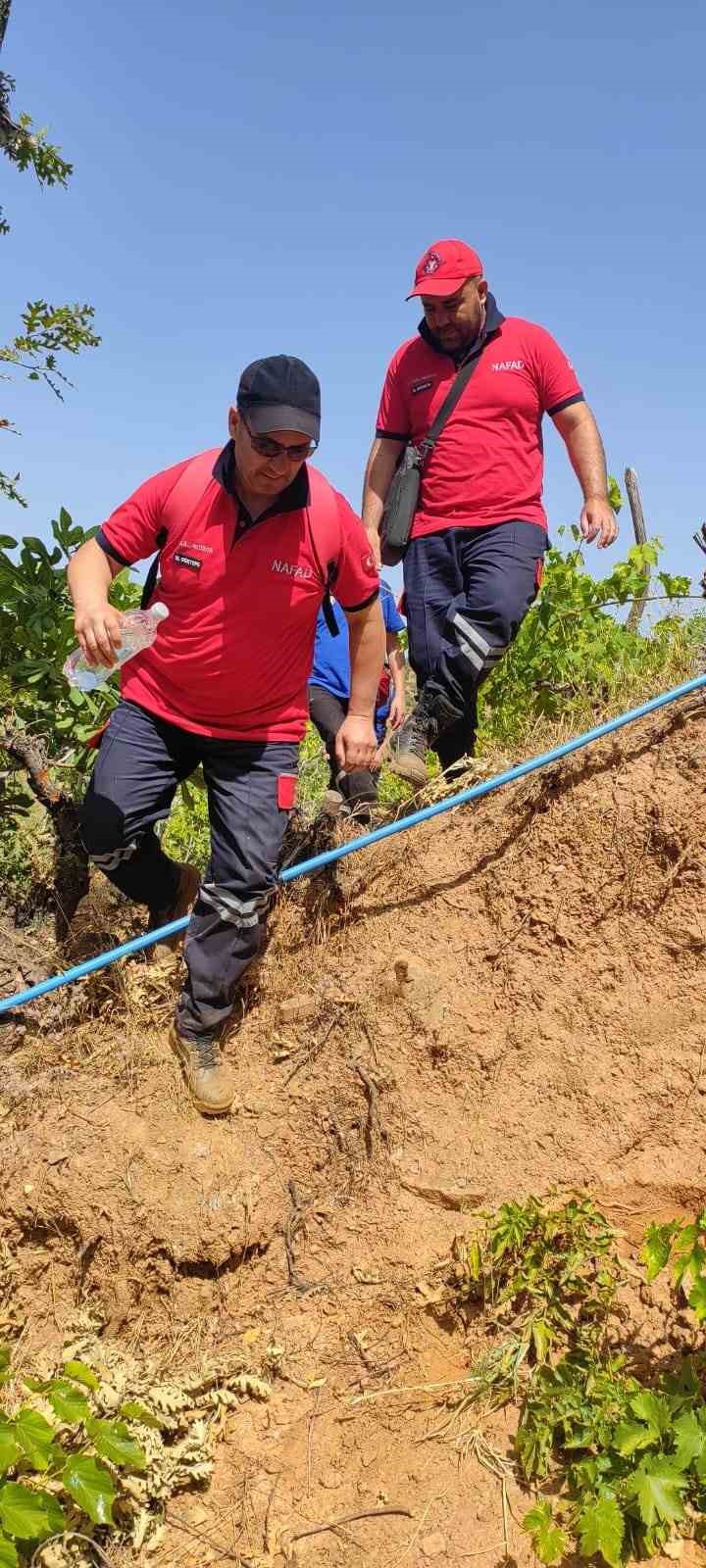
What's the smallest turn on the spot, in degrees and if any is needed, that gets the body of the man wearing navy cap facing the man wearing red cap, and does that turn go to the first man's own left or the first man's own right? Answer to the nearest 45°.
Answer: approximately 135° to the first man's own left

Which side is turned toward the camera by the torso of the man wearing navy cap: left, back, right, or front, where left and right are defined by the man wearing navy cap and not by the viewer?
front

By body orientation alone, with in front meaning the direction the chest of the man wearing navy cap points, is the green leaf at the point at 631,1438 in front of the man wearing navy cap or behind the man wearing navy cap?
in front

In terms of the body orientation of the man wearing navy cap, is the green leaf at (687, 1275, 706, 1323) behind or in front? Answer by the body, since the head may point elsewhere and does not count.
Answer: in front

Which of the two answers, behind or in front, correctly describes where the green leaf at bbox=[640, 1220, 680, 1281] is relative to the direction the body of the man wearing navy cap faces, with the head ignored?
in front

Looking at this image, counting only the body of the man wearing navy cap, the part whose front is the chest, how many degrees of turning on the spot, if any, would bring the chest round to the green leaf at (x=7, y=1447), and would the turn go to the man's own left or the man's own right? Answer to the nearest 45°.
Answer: approximately 45° to the man's own right

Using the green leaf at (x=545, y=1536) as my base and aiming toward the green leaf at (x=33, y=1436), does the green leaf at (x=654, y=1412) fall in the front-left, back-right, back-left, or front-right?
back-right

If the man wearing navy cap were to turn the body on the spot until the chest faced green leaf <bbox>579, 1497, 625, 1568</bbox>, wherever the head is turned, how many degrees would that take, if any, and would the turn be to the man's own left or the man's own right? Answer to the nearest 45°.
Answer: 0° — they already face it

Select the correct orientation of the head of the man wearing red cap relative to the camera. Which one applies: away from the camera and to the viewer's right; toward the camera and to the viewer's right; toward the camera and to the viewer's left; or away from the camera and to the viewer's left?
toward the camera and to the viewer's left

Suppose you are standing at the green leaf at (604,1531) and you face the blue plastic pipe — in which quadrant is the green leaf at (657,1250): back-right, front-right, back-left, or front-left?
front-right

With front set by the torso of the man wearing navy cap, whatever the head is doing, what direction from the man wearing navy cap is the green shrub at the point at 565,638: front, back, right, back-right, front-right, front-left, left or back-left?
back-left
